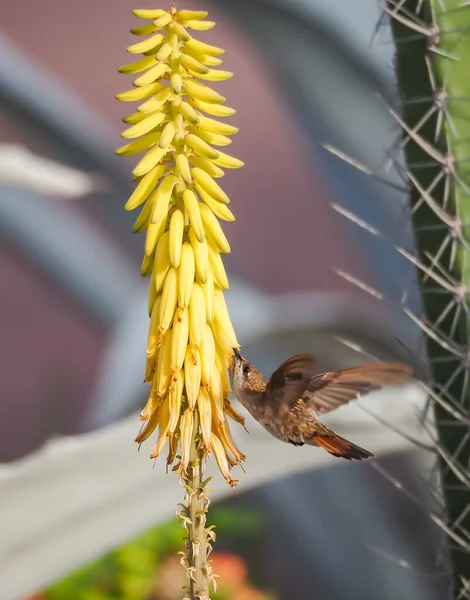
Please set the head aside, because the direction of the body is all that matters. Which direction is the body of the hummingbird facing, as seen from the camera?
to the viewer's left
